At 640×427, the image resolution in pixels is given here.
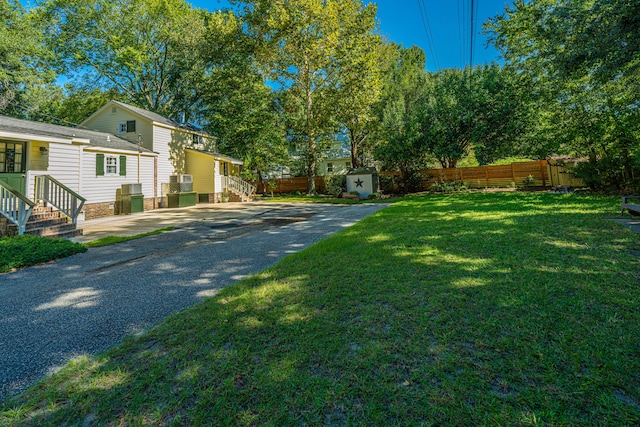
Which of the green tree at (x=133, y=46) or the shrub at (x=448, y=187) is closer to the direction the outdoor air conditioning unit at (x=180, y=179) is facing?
the shrub

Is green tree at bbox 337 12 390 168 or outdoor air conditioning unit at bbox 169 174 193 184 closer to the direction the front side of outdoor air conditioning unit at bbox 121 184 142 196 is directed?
the green tree

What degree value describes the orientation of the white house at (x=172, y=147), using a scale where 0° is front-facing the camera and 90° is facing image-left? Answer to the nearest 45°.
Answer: approximately 315°

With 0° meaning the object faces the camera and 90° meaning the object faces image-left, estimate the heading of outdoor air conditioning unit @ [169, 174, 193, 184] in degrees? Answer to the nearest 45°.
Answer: approximately 315°

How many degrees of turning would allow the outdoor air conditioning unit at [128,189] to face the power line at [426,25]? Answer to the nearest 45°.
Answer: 0° — it already faces it

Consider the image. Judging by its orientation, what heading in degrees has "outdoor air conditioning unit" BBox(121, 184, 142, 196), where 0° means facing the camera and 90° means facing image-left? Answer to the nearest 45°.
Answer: approximately 315°

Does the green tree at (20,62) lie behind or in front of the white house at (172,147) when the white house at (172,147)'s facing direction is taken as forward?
behind
